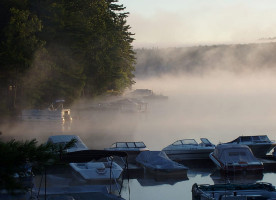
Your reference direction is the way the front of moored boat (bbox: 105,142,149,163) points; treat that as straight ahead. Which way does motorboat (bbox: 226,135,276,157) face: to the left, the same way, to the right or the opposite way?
the same way

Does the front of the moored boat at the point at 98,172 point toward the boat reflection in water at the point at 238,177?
no

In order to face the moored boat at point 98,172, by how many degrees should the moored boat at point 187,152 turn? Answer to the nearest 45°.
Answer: approximately 45° to its left

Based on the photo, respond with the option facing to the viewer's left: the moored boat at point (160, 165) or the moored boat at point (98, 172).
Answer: the moored boat at point (98, 172)

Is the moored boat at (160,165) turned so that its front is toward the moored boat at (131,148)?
no

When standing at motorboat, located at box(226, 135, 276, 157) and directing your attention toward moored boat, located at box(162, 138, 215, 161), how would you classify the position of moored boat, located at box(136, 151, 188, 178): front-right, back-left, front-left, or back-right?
front-left

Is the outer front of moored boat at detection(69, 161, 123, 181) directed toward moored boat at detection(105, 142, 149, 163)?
no

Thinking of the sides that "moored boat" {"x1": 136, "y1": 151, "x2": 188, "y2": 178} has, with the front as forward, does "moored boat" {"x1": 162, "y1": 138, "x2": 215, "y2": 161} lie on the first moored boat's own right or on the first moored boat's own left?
on the first moored boat's own left

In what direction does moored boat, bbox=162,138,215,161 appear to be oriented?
to the viewer's left

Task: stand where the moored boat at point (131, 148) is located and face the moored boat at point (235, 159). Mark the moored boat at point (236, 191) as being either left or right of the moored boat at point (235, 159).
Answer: right

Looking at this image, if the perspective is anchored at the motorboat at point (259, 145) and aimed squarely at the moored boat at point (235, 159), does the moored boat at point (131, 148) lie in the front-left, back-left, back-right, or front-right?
front-right
